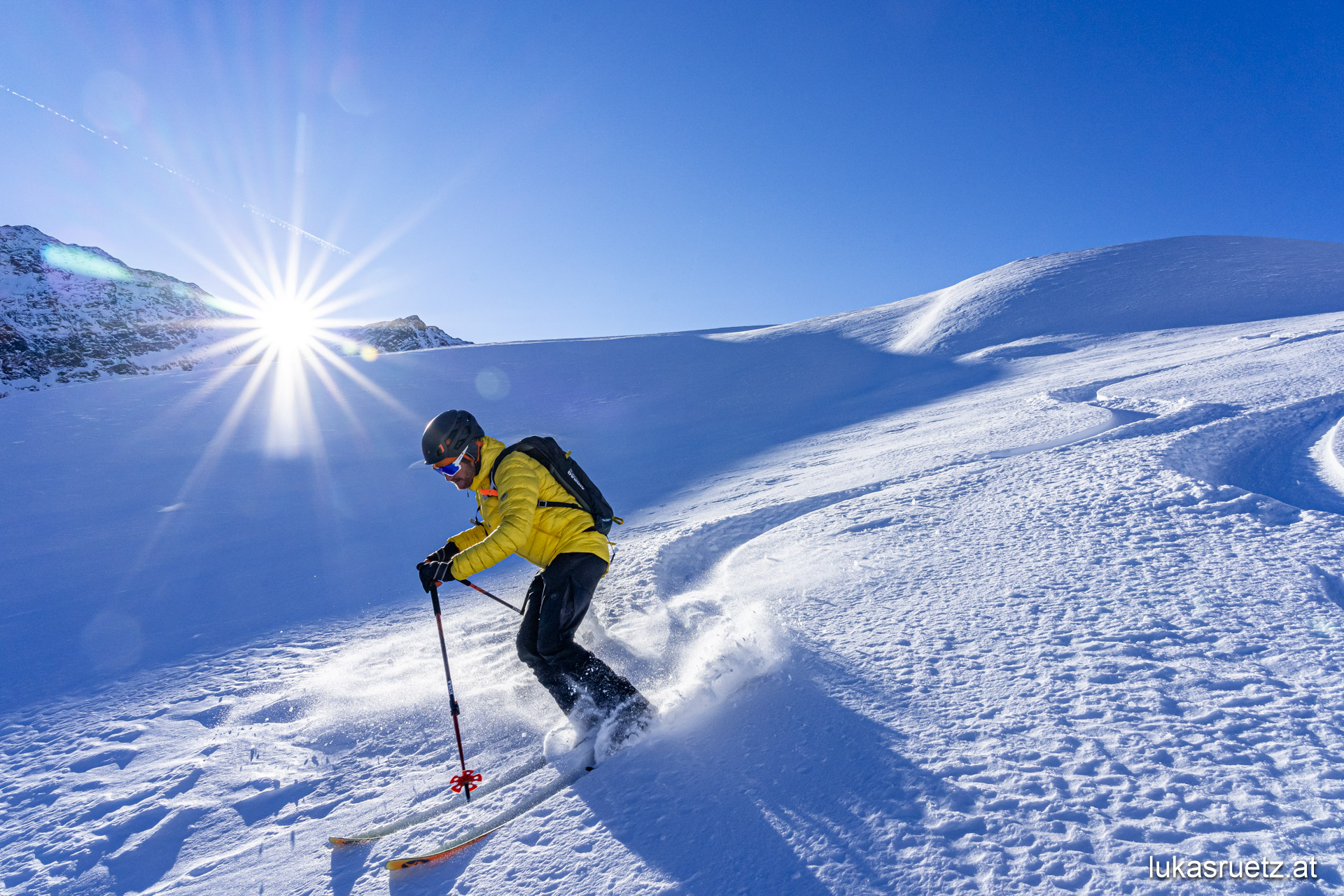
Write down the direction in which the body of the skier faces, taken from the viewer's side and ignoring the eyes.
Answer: to the viewer's left
